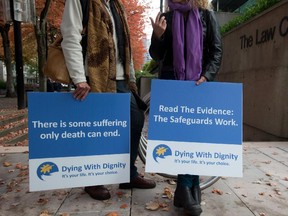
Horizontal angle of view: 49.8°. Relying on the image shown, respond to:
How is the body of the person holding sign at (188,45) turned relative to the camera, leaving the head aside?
toward the camera

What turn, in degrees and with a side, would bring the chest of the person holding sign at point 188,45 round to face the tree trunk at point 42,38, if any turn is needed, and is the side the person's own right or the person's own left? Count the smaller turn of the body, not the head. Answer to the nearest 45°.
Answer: approximately 135° to the person's own right

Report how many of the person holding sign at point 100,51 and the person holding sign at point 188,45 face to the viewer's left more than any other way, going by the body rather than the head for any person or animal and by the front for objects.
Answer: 0

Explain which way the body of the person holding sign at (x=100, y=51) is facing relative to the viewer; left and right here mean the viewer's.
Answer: facing the viewer and to the right of the viewer

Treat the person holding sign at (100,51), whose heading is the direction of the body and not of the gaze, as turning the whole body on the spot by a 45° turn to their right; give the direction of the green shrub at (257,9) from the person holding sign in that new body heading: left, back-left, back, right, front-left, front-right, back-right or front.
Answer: back-left

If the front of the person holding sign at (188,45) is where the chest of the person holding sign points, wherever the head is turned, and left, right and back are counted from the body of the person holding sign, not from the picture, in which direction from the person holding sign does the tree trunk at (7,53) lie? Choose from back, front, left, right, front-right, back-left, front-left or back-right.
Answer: back-right

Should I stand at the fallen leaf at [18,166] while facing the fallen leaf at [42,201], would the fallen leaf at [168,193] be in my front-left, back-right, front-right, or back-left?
front-left

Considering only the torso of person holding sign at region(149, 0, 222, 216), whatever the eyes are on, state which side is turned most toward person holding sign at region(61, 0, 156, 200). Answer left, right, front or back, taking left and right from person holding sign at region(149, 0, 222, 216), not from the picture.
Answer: right
